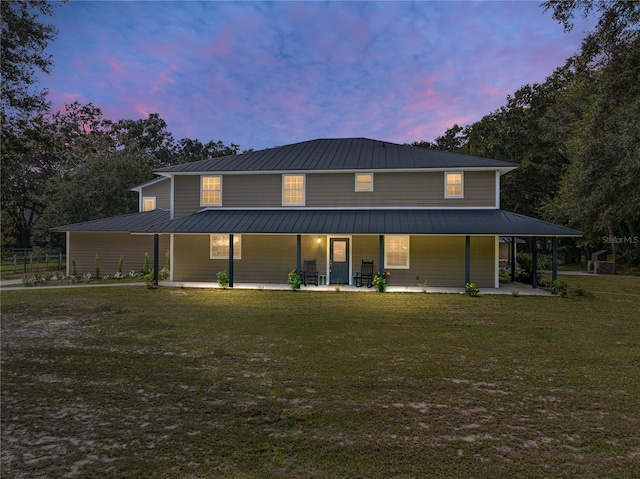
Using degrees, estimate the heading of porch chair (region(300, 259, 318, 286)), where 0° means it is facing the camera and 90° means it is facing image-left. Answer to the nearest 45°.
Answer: approximately 0°

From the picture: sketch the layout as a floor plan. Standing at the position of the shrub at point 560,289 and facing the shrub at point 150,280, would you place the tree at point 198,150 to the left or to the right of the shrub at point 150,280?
right

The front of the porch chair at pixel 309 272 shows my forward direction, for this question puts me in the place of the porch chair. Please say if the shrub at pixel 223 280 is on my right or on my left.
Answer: on my right

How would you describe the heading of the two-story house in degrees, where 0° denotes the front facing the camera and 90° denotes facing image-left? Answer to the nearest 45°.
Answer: approximately 0°

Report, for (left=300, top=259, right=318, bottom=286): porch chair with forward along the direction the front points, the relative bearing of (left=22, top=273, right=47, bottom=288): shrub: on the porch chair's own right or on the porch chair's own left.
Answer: on the porch chair's own right

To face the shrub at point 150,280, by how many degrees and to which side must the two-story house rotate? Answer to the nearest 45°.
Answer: approximately 90° to its right

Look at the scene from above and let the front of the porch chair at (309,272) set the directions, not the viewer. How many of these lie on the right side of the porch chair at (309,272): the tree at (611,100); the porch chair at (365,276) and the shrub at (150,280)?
1

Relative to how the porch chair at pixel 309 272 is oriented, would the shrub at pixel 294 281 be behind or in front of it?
in front

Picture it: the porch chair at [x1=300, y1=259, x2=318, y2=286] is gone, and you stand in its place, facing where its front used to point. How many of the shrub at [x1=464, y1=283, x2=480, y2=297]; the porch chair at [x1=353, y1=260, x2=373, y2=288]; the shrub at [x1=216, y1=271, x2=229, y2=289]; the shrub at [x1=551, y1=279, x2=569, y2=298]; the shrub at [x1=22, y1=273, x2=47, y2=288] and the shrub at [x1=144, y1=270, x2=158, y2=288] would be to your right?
3
